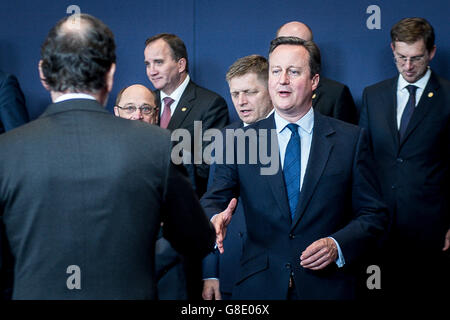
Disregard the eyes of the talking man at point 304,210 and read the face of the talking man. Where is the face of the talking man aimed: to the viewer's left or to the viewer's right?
to the viewer's left

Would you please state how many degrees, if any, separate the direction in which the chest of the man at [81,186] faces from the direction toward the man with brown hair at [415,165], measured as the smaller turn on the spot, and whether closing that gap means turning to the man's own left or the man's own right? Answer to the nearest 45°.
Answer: approximately 45° to the man's own right

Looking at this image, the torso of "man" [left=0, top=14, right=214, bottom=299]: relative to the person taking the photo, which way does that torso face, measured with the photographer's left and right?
facing away from the viewer
